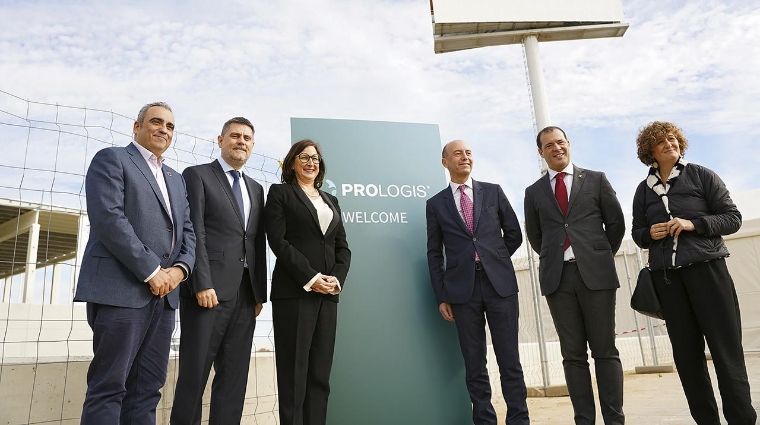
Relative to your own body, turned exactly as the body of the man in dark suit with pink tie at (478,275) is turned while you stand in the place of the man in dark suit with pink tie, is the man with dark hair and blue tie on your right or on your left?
on your right

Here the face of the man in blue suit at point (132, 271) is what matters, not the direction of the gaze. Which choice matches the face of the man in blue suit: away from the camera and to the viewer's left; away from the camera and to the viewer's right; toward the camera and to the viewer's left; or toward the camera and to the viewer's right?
toward the camera and to the viewer's right

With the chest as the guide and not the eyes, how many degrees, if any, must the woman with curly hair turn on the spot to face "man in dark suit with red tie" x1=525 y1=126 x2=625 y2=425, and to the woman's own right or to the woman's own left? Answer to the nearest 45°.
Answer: approximately 45° to the woman's own right

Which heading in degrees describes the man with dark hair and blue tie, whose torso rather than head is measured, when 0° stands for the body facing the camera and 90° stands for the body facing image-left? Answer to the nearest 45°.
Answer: approximately 315°

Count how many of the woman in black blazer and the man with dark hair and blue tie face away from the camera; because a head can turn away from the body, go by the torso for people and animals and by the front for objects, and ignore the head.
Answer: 0

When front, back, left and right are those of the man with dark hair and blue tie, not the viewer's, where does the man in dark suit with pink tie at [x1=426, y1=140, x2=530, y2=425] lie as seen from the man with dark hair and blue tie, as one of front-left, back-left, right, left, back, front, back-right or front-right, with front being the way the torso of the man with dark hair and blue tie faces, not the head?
front-left

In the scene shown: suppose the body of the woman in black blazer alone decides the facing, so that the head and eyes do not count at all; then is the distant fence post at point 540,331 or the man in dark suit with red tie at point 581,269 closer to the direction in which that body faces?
the man in dark suit with red tie

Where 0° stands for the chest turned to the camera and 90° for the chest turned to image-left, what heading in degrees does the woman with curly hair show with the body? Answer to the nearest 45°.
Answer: approximately 45°

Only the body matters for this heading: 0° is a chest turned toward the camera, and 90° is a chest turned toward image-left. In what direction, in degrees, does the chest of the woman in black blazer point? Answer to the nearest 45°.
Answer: approximately 315°
